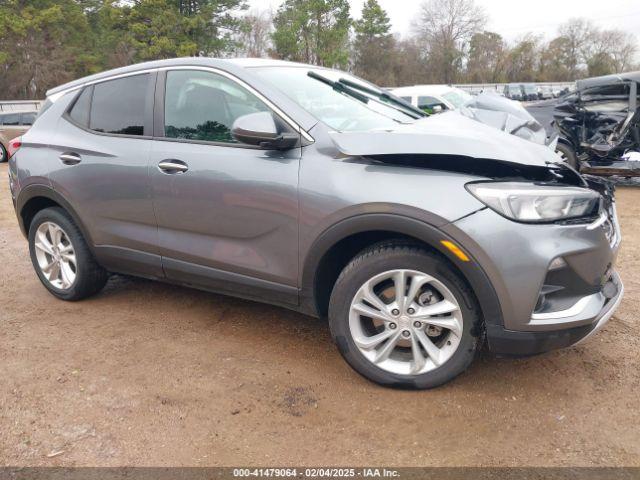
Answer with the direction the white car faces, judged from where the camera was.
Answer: facing the viewer and to the right of the viewer

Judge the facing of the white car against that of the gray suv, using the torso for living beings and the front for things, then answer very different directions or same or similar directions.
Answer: same or similar directions

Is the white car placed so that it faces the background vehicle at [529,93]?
no

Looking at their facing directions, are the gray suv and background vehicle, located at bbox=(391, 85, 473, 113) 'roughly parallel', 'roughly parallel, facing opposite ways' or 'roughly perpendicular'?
roughly parallel

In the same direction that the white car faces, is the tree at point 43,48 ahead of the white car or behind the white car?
behind

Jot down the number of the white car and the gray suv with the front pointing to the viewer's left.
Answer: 0

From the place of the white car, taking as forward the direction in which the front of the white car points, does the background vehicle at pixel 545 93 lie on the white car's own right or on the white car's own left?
on the white car's own left

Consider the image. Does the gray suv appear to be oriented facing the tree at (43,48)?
no

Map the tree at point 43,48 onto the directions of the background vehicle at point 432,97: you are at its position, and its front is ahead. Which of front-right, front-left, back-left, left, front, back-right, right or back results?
back

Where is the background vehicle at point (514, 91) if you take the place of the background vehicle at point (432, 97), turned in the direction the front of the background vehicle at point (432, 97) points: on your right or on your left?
on your left

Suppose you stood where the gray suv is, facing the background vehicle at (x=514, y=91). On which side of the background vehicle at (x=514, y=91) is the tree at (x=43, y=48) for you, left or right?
left

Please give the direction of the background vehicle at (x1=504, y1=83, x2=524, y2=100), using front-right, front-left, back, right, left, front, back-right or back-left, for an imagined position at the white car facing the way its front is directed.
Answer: back-left

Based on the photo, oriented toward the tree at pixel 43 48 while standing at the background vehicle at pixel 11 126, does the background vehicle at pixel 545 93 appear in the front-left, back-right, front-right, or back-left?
front-right

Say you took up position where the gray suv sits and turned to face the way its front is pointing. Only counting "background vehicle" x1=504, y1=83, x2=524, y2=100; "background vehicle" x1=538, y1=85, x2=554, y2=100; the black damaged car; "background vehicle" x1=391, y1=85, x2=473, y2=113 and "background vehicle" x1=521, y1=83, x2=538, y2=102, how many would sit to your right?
0
